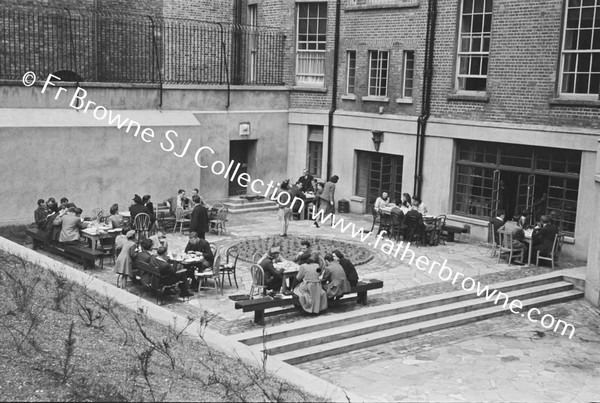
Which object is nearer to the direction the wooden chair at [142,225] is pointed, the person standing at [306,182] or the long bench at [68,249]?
the person standing

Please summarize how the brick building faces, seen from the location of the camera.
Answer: facing the viewer and to the left of the viewer

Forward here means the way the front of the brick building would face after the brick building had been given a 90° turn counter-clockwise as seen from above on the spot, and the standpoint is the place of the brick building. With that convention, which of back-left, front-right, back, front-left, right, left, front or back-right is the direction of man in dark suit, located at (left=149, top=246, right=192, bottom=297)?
right

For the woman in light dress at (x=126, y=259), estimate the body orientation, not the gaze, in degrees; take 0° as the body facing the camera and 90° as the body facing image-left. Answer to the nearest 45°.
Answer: approximately 225°

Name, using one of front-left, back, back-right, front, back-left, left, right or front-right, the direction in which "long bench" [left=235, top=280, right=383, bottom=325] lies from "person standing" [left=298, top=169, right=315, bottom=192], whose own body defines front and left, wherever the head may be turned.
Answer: front

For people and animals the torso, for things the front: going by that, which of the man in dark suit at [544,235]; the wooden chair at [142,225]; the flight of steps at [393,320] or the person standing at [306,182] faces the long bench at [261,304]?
the person standing

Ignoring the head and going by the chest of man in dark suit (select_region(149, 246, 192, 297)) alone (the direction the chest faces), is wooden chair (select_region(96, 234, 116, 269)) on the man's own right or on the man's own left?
on the man's own left
